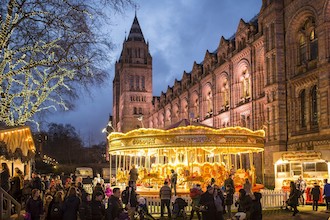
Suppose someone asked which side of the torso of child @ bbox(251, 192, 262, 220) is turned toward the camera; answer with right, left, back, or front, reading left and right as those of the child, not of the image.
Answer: back

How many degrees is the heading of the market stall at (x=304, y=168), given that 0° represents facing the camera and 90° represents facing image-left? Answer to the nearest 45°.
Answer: approximately 0°

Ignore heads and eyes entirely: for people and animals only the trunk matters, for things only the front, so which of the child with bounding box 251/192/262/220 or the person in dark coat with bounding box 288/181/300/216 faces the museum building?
the child

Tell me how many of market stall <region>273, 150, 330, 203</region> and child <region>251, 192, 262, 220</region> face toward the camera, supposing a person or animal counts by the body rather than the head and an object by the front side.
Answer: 1

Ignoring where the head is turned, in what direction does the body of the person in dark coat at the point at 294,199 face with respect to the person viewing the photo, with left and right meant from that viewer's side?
facing to the left of the viewer

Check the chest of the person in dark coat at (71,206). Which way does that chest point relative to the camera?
away from the camera

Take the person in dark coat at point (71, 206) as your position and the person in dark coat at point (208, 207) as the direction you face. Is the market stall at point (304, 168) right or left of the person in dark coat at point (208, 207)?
left
